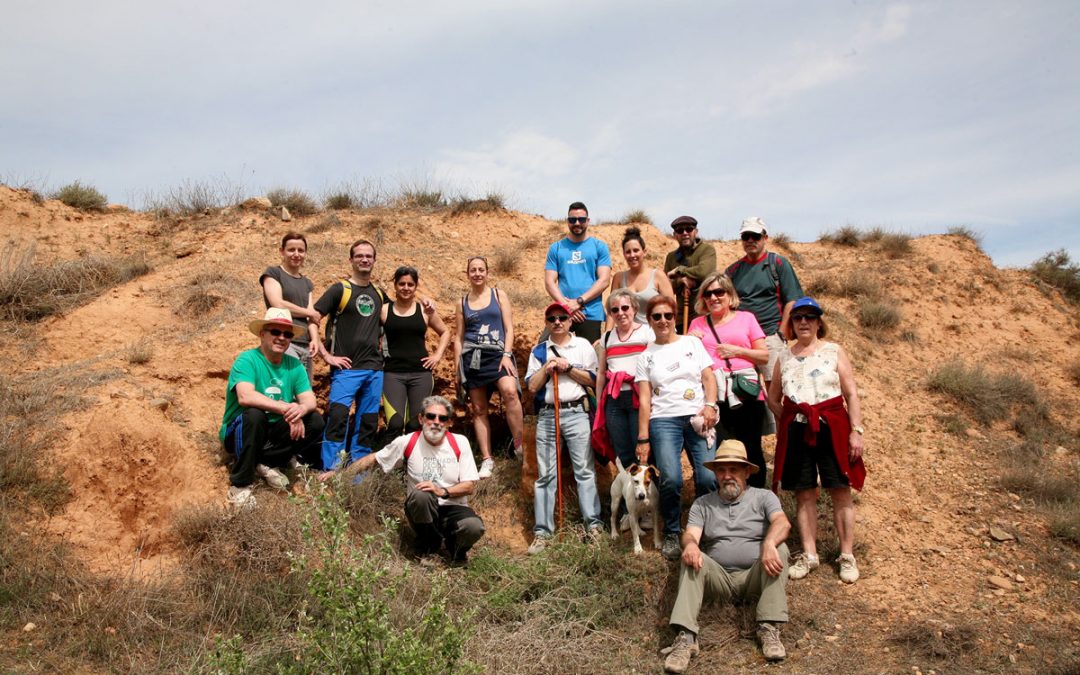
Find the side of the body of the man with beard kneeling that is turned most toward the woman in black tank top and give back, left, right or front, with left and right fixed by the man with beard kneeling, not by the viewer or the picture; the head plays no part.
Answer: back

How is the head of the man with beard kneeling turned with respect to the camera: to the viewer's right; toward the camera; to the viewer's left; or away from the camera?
toward the camera

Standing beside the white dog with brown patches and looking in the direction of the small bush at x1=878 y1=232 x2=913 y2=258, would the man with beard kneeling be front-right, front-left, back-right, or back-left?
back-left

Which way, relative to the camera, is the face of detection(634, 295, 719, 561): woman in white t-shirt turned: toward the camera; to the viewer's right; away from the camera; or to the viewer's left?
toward the camera

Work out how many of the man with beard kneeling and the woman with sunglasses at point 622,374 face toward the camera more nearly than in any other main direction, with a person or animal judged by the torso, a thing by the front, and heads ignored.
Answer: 2

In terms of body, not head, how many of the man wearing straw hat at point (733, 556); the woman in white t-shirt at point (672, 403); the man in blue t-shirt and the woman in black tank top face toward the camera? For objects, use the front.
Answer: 4

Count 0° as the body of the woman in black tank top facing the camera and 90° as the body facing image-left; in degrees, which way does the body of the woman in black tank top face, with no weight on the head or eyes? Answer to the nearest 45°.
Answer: approximately 0°

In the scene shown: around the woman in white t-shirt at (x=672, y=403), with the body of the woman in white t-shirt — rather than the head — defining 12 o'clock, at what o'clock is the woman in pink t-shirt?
The woman in pink t-shirt is roughly at 8 o'clock from the woman in white t-shirt.

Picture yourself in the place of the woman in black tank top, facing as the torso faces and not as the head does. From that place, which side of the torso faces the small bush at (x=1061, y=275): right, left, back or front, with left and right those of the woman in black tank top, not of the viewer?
left

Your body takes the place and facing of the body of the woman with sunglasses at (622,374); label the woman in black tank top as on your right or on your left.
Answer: on your right

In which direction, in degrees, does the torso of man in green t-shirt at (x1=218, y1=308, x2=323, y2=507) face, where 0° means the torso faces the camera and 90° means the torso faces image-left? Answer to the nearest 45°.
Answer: approximately 315°

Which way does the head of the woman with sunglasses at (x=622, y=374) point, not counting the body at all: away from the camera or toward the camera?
toward the camera

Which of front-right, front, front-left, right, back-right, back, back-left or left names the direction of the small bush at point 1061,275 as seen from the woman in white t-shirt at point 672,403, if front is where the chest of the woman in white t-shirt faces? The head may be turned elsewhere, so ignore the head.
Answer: back-left

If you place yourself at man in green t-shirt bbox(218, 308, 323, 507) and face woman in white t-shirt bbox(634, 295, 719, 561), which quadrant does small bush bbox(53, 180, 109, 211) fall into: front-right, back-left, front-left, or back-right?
back-left

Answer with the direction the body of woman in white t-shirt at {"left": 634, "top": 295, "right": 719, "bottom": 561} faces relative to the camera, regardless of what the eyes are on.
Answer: toward the camera

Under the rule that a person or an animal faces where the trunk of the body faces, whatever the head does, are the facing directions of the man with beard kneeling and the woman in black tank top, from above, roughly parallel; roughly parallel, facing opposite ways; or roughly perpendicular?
roughly parallel

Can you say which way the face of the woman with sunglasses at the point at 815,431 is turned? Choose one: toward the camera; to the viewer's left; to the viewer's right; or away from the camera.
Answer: toward the camera

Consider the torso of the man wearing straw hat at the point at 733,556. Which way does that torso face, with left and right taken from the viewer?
facing the viewer
